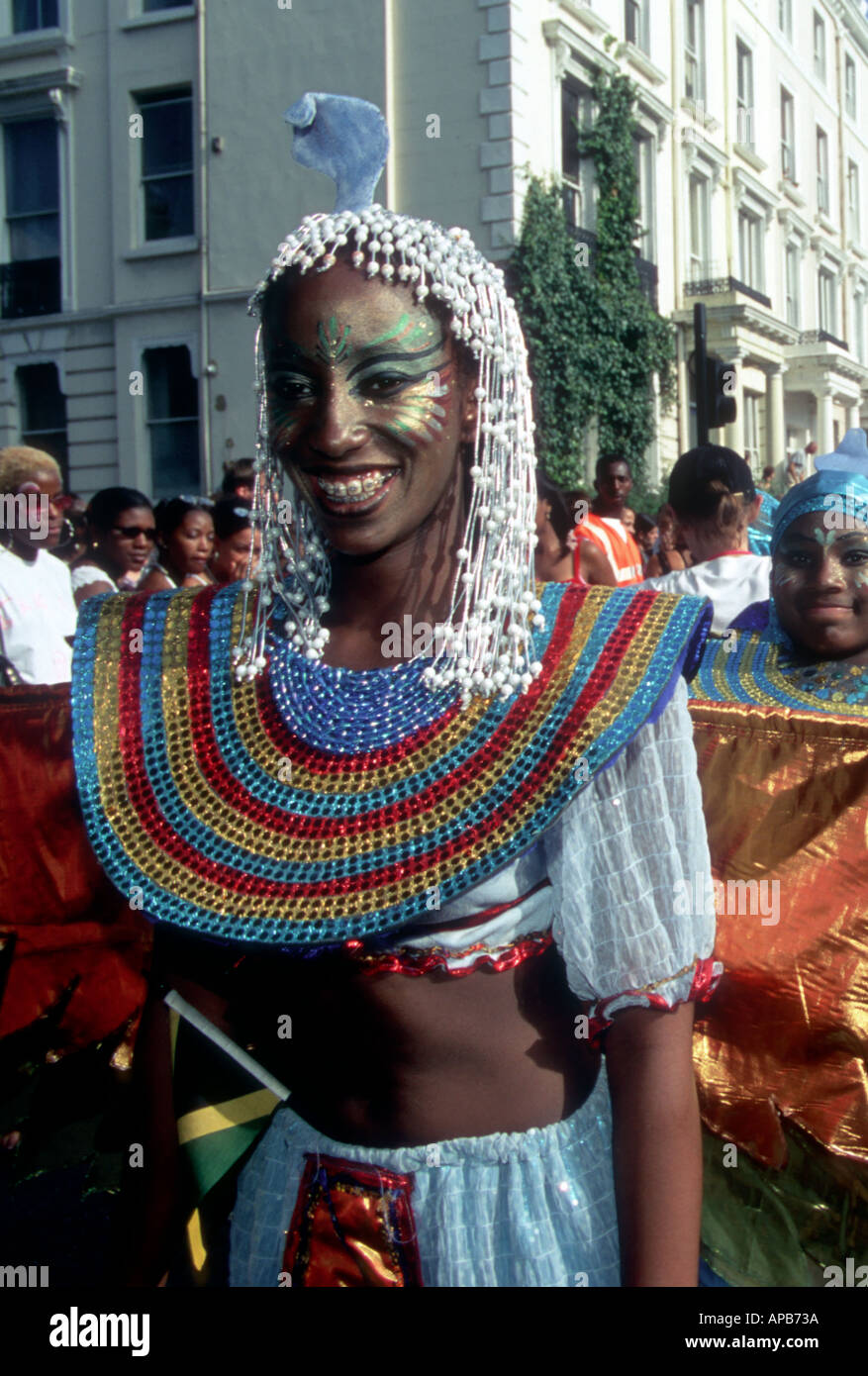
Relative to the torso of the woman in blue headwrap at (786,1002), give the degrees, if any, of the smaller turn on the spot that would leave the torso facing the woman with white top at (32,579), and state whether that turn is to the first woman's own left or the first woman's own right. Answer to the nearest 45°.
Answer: approximately 135° to the first woman's own right

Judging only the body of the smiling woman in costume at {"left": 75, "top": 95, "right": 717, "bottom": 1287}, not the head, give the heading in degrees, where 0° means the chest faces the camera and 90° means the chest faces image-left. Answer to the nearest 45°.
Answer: approximately 45°

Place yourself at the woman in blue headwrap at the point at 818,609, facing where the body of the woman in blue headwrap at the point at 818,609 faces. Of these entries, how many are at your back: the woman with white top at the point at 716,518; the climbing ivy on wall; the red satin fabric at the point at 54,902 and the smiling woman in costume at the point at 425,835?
2

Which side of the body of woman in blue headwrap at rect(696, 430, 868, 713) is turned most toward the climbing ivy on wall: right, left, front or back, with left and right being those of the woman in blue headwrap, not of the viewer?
back

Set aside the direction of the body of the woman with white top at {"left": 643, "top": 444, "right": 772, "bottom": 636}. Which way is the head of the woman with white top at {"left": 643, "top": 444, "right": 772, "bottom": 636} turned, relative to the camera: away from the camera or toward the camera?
away from the camera

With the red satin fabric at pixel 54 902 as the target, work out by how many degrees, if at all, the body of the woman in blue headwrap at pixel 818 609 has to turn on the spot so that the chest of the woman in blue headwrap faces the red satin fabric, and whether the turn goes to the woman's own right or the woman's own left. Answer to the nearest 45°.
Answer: approximately 45° to the woman's own right

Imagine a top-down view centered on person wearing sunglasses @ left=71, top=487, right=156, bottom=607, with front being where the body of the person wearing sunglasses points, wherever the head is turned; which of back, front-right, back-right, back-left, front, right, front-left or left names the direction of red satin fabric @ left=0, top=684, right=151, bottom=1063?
front-right

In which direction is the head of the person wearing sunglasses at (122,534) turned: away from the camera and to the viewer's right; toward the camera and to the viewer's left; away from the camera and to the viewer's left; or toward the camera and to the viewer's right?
toward the camera and to the viewer's right

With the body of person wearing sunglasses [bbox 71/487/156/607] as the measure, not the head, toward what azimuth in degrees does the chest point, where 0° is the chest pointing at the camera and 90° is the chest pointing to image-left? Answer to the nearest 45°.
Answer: approximately 315°

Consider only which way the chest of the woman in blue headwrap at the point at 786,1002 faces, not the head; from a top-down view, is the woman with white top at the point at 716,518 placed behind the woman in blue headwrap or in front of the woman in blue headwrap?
behind
